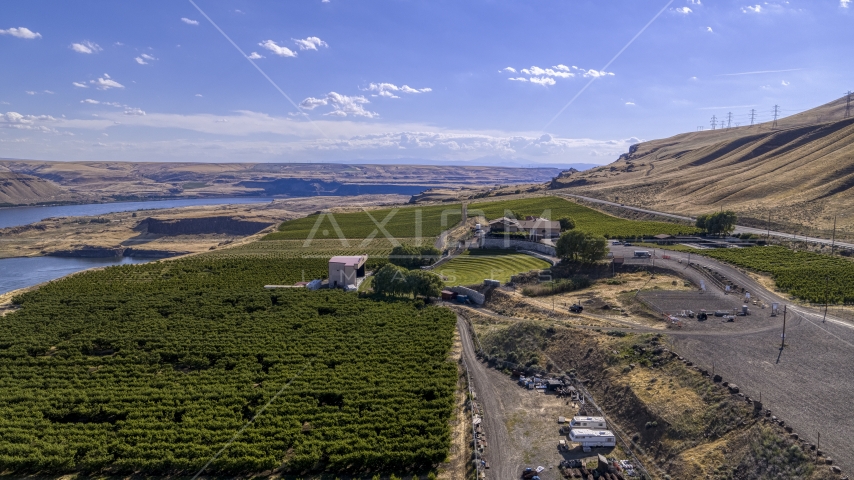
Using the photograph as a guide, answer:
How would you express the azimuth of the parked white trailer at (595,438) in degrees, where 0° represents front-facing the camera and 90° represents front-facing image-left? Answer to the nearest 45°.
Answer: approximately 90°
